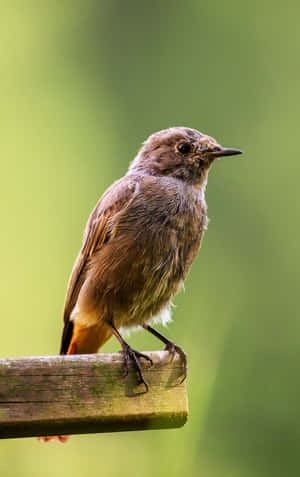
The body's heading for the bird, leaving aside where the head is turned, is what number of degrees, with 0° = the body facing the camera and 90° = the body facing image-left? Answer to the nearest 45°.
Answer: approximately 315°
